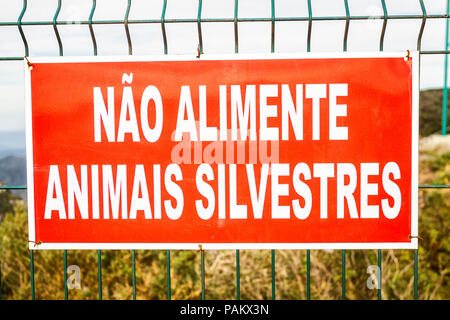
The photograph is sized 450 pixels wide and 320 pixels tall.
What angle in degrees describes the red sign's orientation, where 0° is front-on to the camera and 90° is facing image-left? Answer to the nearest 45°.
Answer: approximately 0°
